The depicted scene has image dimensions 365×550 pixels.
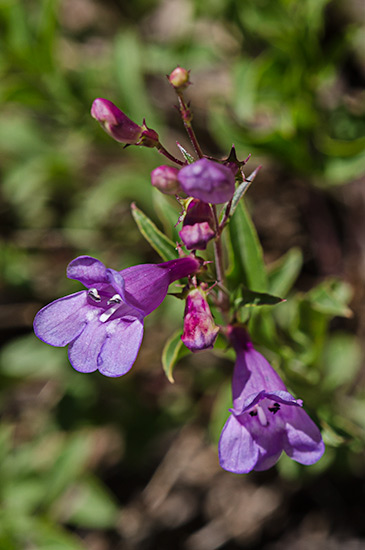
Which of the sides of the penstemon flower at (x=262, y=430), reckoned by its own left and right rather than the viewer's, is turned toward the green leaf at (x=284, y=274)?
back

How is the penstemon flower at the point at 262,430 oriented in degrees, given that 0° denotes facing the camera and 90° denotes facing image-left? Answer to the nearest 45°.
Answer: approximately 0°

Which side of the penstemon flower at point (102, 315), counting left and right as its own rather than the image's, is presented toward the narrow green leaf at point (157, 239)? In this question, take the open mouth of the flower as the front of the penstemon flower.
back

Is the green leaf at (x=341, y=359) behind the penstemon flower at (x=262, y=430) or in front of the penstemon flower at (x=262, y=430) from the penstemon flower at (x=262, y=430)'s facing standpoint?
behind

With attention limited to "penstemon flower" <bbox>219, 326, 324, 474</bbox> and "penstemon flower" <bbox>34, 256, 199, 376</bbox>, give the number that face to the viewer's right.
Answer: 0

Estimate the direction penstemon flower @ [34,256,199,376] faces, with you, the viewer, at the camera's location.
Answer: facing the viewer and to the left of the viewer
